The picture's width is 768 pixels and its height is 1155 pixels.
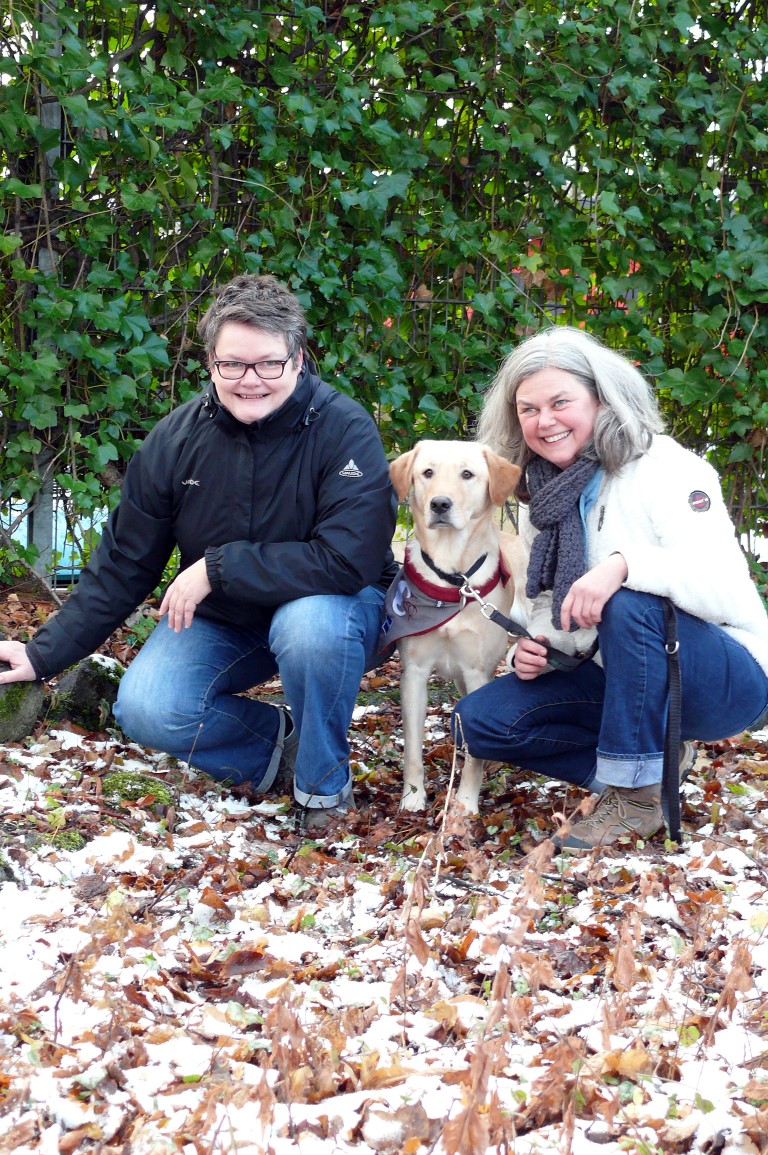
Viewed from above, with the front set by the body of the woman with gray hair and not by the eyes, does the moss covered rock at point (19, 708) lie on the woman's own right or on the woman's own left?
on the woman's own right

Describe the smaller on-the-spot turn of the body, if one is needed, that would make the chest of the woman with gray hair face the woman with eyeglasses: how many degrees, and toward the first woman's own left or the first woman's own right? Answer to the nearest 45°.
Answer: approximately 45° to the first woman's own right

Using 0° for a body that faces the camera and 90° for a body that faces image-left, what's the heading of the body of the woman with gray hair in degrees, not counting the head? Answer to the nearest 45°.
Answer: approximately 45°

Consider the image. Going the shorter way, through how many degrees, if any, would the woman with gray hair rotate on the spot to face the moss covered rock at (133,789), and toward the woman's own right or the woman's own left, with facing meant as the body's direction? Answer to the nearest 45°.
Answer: approximately 45° to the woman's own right

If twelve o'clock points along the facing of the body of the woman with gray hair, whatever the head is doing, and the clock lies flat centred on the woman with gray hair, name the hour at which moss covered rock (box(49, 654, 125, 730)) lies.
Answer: The moss covered rock is roughly at 2 o'clock from the woman with gray hair.

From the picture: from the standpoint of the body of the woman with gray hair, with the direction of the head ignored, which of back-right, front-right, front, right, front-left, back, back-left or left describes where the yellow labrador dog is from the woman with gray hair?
right
